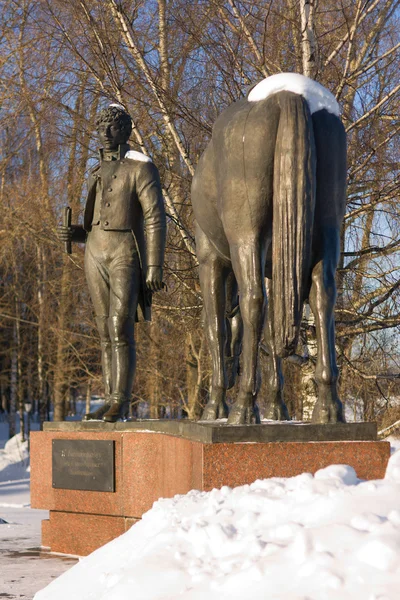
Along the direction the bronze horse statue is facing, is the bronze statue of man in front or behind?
in front

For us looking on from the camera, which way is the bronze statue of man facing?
facing the viewer and to the left of the viewer

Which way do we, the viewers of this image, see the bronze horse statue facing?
facing away from the viewer and to the left of the viewer

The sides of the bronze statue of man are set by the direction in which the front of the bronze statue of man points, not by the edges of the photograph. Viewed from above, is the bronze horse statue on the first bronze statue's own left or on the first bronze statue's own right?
on the first bronze statue's own left
